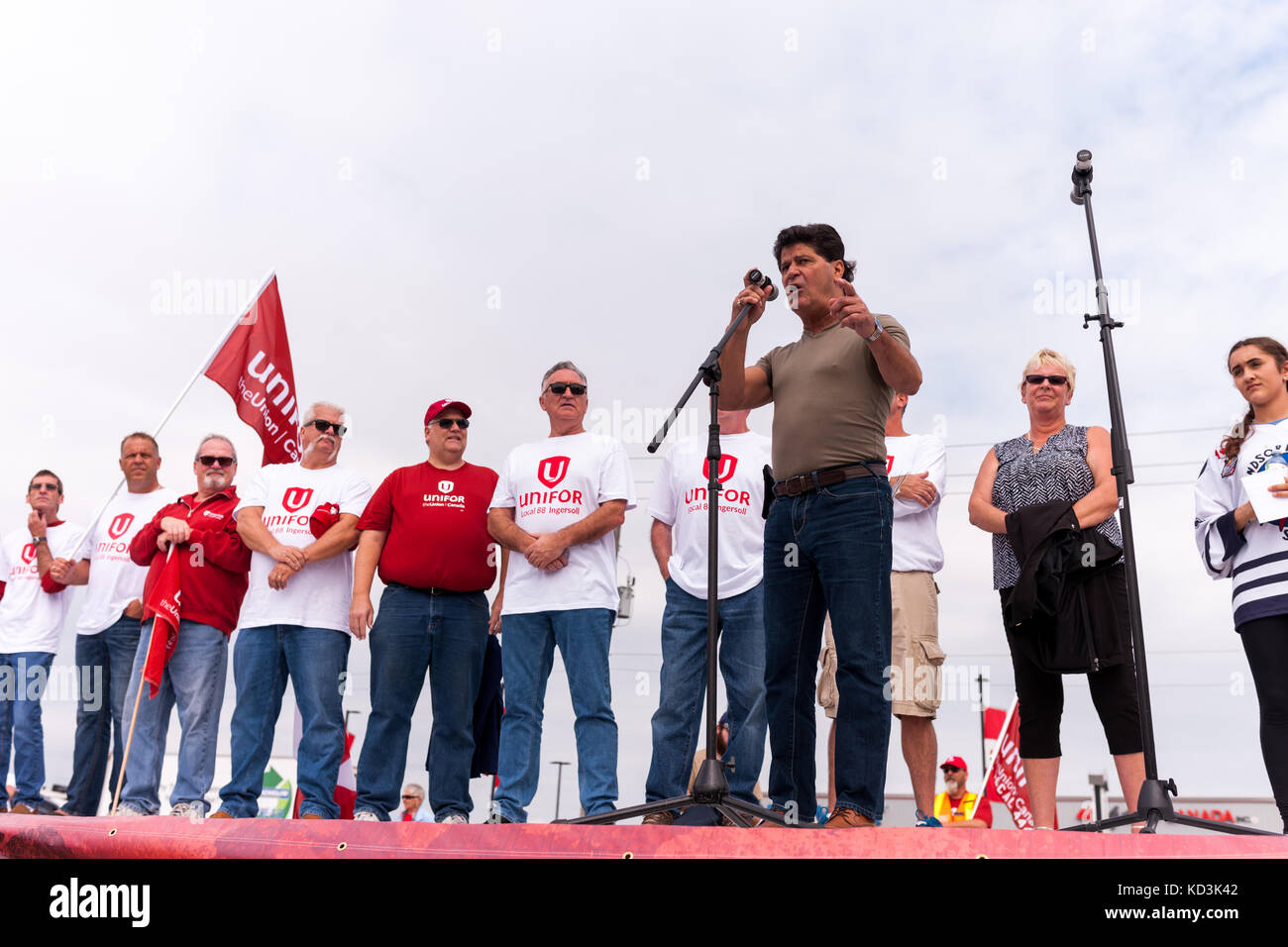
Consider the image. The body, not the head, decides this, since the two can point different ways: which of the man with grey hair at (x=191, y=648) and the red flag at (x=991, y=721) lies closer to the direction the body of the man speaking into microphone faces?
the man with grey hair

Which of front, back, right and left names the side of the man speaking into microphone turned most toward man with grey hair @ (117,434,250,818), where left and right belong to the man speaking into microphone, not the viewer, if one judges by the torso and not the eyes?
right

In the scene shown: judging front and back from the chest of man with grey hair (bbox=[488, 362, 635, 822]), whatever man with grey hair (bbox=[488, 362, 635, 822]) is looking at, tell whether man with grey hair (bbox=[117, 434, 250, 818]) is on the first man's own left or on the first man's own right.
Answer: on the first man's own right

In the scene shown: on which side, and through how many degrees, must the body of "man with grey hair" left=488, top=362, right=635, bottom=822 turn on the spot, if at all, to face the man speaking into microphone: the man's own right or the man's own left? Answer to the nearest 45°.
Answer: approximately 45° to the man's own left

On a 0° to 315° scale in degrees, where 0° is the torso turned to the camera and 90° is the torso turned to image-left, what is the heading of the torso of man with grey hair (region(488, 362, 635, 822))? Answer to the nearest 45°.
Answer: approximately 0°

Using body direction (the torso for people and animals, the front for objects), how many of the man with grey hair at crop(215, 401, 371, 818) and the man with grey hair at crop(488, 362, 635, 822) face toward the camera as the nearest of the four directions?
2

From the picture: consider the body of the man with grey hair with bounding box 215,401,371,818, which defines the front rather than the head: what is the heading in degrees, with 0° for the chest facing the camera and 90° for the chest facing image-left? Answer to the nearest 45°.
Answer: approximately 0°
